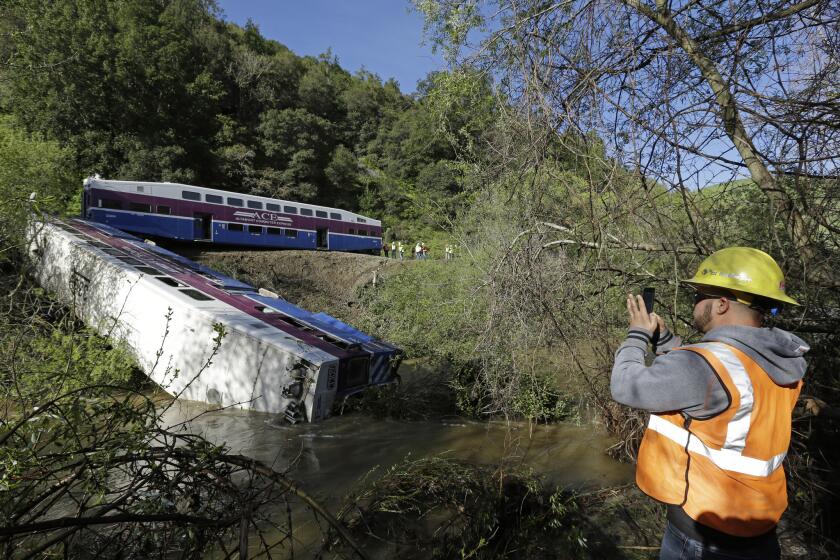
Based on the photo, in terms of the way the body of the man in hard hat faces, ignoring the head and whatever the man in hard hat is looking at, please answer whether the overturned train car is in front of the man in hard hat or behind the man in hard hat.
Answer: in front

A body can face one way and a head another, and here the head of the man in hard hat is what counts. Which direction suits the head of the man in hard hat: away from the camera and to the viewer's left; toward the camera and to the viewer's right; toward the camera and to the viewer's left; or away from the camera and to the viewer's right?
away from the camera and to the viewer's left

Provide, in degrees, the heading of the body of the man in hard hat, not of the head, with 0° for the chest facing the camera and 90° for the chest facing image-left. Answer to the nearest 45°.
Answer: approximately 135°

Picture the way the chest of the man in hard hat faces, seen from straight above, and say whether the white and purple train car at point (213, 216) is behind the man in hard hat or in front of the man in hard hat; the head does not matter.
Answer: in front
